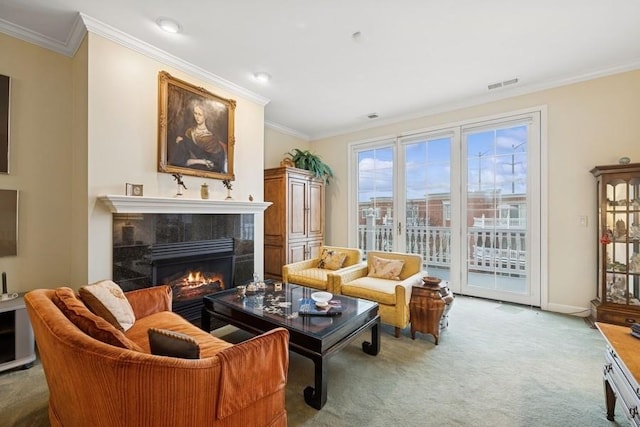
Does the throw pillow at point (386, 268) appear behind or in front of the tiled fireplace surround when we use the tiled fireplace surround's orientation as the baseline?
in front

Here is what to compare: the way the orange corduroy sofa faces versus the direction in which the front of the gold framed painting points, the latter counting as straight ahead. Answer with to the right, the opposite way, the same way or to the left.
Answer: to the left

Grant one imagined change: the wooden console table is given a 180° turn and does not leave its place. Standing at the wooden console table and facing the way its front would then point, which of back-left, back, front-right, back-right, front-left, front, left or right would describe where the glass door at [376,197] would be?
back-left

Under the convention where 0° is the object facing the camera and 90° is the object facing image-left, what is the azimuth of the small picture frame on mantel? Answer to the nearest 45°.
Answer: approximately 315°

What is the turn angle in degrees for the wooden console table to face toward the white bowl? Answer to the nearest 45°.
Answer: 0° — it already faces it

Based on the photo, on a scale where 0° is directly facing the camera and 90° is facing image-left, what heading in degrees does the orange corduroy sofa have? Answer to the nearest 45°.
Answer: approximately 225°

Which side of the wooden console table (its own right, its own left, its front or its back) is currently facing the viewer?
left

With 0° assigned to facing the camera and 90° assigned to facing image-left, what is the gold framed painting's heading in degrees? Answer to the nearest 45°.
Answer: approximately 315°

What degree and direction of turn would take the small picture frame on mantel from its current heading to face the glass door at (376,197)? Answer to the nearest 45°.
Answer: approximately 45° to its left

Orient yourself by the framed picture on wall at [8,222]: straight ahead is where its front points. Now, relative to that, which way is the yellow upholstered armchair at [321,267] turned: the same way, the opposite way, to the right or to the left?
to the right

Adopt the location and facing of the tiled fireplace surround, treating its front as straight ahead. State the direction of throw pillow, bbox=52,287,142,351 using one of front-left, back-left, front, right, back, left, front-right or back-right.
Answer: front-right

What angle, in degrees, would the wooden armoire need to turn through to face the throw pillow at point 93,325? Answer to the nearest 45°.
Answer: approximately 45° to its right

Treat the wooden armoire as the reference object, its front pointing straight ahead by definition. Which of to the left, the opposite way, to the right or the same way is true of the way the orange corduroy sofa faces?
to the left
